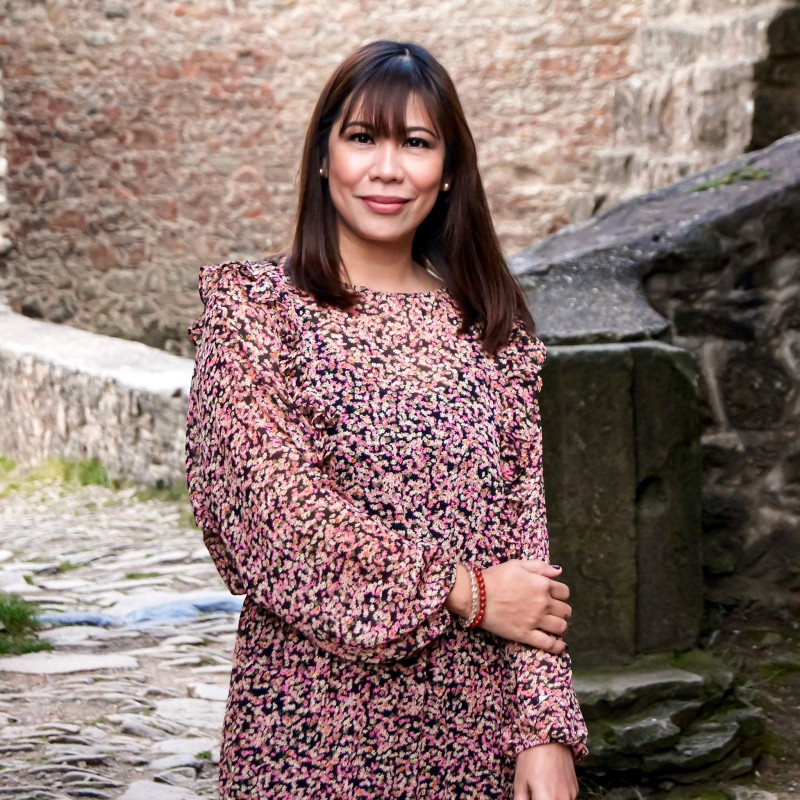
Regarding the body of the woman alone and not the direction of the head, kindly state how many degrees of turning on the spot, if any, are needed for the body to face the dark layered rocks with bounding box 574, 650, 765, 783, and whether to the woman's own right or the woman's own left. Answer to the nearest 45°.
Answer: approximately 135° to the woman's own left

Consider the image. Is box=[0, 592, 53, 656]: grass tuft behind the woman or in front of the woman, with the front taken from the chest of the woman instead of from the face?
behind

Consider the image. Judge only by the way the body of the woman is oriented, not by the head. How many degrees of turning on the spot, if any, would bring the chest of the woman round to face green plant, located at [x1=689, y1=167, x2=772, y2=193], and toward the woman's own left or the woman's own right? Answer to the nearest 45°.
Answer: approximately 135° to the woman's own left

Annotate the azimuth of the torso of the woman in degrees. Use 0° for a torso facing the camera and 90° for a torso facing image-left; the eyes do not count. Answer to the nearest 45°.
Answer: approximately 0°
